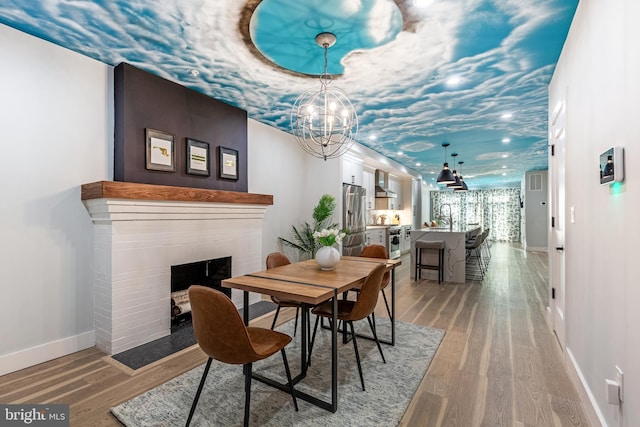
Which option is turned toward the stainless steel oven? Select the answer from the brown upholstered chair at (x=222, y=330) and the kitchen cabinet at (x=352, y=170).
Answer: the brown upholstered chair

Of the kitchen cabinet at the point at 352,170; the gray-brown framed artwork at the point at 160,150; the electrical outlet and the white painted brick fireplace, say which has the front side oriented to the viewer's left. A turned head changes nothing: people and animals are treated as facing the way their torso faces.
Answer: the electrical outlet

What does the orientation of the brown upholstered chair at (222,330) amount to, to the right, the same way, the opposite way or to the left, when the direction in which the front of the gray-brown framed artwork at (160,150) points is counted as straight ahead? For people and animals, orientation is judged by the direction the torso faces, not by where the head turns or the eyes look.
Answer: to the left

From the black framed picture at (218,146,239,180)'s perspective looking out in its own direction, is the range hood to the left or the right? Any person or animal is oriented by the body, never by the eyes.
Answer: on its left

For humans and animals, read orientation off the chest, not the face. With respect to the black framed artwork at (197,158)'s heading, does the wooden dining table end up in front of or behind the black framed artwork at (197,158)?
in front

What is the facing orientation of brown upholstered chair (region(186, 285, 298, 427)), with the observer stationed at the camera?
facing away from the viewer and to the right of the viewer

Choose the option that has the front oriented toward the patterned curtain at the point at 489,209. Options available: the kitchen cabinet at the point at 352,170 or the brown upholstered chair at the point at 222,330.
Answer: the brown upholstered chair

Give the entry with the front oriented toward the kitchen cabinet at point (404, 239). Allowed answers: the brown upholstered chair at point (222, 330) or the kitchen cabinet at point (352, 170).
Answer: the brown upholstered chair

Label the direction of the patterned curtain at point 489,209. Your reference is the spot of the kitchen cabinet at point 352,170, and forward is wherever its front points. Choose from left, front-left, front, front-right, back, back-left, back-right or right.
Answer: left

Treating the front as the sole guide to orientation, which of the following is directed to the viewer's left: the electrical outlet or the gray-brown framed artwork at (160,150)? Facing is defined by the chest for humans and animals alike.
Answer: the electrical outlet

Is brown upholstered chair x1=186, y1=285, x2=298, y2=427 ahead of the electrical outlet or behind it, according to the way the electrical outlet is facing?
ahead

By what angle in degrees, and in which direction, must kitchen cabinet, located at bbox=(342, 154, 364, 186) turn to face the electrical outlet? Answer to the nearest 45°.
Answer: approximately 45° to its right

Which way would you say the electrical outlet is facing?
to the viewer's left
